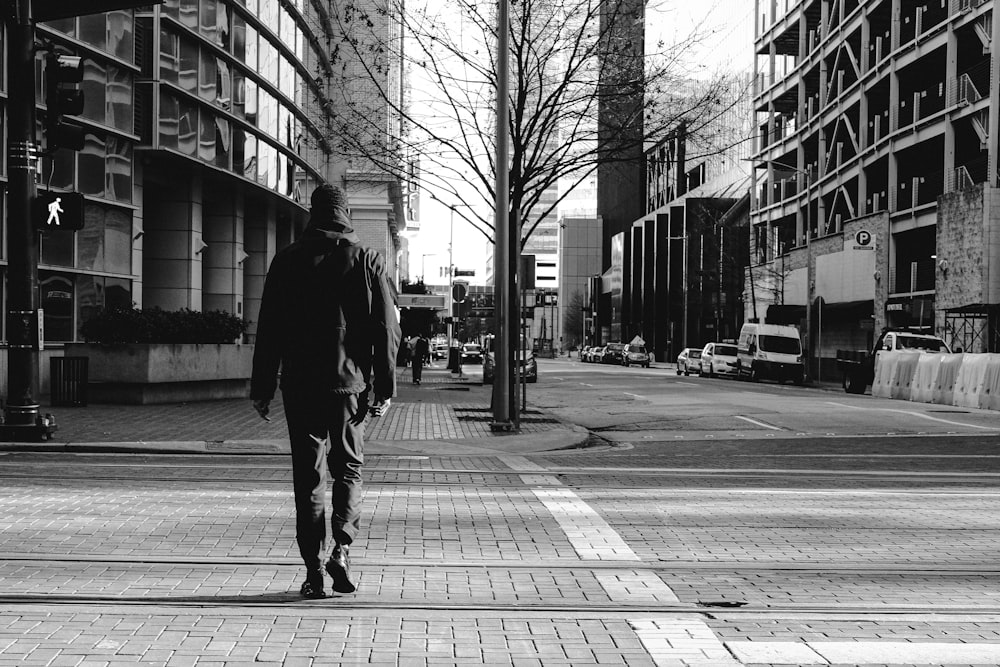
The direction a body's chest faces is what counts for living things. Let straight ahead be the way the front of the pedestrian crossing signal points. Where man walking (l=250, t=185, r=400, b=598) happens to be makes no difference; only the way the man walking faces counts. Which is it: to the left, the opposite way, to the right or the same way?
the opposite way

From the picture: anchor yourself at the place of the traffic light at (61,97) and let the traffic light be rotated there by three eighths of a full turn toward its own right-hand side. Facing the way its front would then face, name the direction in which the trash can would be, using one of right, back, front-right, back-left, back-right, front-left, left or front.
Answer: back-right

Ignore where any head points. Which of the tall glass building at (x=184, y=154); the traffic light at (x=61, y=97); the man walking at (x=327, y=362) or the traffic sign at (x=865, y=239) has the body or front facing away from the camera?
the man walking

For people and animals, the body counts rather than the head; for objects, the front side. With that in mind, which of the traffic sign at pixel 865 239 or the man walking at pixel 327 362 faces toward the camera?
the traffic sign

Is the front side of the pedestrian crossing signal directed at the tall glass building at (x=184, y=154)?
no

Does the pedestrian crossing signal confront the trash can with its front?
no

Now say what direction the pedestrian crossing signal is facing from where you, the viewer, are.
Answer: facing the viewer

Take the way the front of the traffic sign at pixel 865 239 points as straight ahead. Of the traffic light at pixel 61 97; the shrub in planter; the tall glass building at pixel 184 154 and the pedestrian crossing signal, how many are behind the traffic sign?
0

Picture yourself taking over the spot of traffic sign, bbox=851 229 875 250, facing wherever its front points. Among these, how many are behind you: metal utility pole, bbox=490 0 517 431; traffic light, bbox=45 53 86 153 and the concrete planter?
0

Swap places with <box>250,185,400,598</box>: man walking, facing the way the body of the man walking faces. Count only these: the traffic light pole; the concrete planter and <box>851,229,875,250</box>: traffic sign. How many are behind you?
0

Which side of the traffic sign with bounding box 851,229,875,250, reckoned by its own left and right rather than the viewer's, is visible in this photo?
front

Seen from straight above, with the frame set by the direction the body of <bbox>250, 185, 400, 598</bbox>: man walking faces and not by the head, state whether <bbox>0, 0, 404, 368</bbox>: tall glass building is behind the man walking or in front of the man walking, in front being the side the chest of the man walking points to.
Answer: in front

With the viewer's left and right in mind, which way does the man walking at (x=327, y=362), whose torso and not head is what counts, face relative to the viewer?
facing away from the viewer
